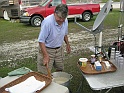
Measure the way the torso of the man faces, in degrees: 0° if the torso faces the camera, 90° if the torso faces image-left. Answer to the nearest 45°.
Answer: approximately 315°

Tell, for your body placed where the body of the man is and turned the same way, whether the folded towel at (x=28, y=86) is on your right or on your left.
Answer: on your right

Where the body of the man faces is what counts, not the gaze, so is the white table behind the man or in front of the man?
in front
